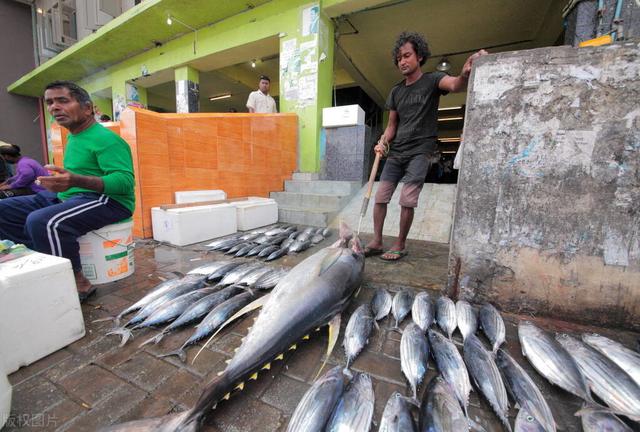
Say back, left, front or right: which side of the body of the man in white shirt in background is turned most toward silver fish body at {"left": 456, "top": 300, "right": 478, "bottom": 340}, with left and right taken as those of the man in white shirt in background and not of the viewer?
front

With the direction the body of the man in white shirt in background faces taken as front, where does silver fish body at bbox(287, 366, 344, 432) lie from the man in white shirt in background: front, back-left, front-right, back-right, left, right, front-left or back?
front

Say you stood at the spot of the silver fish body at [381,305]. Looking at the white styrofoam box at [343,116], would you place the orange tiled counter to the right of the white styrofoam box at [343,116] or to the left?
left

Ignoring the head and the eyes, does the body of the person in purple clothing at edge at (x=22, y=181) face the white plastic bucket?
no

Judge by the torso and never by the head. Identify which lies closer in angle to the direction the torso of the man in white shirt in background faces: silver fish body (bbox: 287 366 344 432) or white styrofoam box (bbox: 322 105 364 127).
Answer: the silver fish body

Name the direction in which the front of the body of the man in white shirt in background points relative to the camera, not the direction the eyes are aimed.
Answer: toward the camera

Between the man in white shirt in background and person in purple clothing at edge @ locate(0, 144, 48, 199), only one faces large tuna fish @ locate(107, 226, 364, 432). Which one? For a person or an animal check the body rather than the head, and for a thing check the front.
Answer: the man in white shirt in background

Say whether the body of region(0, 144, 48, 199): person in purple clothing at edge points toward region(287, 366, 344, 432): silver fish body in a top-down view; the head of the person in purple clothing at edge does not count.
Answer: no

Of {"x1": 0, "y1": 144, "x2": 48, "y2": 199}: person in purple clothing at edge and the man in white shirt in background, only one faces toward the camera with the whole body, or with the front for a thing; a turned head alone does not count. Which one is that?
the man in white shirt in background

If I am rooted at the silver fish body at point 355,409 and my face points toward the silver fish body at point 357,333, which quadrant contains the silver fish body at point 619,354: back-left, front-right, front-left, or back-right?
front-right

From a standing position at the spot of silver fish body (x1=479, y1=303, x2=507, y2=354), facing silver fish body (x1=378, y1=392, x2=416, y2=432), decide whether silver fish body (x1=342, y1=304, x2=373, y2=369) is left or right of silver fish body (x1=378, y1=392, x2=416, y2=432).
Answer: right
